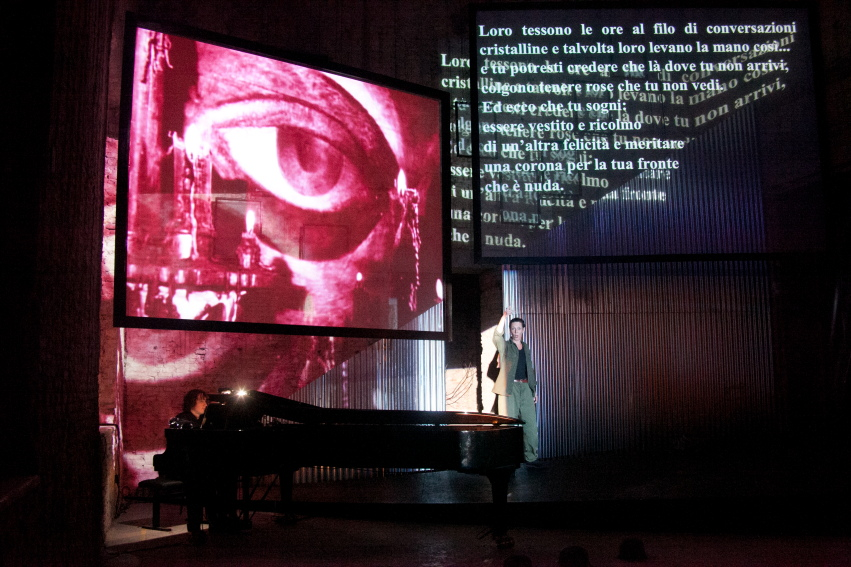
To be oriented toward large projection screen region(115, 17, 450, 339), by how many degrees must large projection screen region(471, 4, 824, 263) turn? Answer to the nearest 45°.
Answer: approximately 45° to its right

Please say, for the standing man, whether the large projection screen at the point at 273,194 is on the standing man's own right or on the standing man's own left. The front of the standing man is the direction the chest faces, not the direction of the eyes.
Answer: on the standing man's own right

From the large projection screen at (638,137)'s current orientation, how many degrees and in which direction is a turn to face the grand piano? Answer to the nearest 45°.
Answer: approximately 45° to its right

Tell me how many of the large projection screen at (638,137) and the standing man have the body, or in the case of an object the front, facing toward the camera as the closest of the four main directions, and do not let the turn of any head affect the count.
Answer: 2

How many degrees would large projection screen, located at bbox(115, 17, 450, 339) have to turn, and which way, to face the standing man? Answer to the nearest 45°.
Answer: approximately 45° to its left

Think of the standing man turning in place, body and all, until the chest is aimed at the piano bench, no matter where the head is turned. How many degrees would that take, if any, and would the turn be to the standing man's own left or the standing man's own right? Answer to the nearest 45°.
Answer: approximately 45° to the standing man's own right

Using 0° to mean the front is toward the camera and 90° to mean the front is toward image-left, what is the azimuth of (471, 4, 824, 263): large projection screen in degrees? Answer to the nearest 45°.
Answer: approximately 0°
